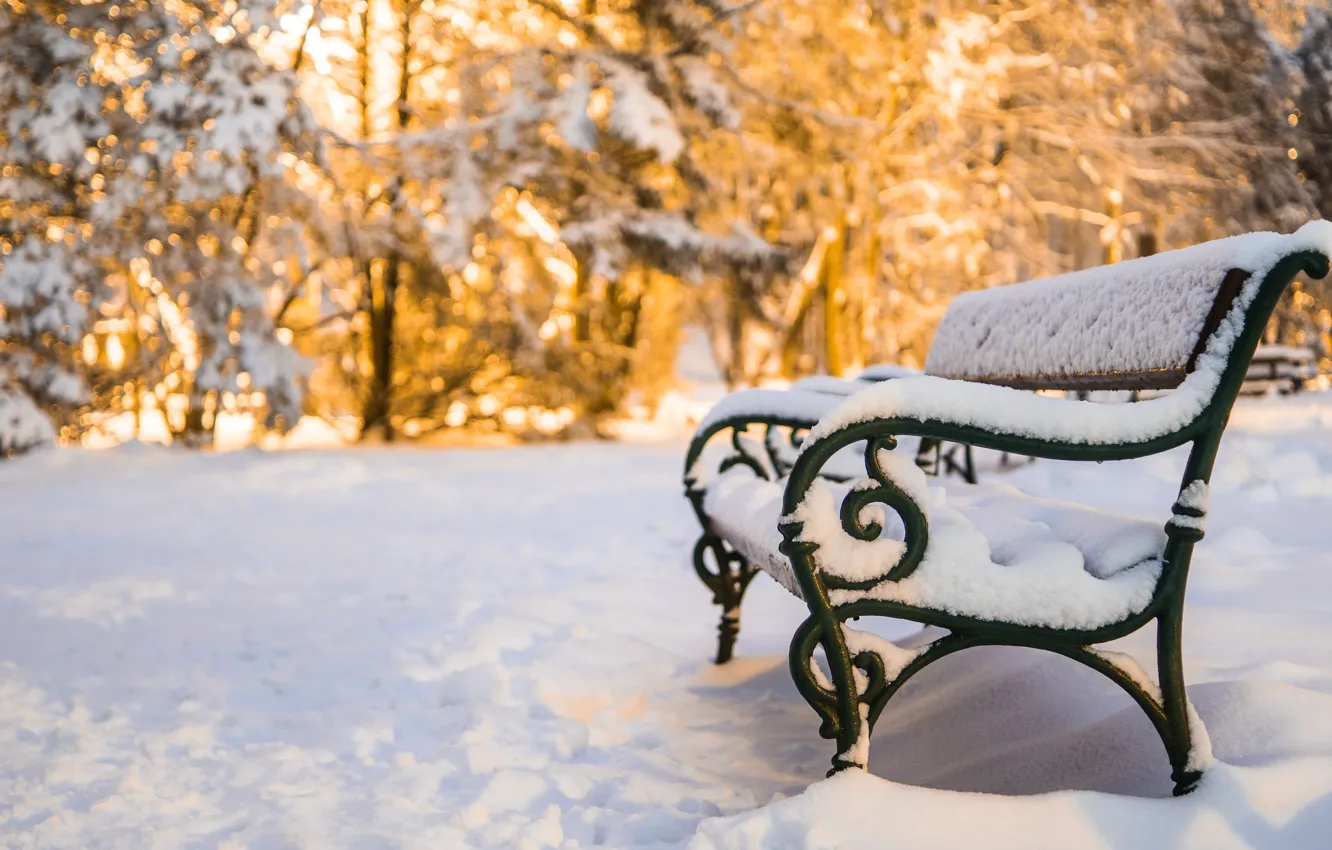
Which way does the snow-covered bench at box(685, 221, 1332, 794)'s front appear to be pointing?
to the viewer's left

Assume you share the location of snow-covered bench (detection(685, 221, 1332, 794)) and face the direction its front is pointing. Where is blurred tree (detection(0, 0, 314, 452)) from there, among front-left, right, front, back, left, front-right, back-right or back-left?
front-right
